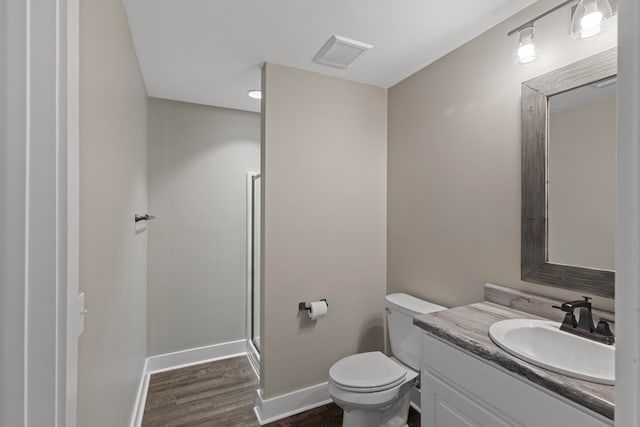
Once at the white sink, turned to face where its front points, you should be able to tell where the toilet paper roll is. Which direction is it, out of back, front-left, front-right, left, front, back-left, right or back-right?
front-right

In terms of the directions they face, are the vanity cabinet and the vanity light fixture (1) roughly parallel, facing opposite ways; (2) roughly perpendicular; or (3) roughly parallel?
roughly parallel

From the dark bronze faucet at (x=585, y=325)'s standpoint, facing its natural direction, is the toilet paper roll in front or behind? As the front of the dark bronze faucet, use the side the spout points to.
in front

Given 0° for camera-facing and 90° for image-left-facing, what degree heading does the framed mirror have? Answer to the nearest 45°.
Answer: approximately 45°

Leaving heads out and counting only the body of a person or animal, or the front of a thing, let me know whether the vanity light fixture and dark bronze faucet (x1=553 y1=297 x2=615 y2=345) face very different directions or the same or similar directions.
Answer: same or similar directions

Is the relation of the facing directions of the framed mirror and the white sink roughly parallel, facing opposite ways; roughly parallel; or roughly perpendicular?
roughly parallel

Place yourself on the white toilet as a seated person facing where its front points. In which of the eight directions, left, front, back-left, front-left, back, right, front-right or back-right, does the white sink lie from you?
left

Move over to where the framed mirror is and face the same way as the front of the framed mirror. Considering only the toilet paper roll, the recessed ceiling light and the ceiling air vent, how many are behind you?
0

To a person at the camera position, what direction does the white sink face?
facing the viewer and to the left of the viewer

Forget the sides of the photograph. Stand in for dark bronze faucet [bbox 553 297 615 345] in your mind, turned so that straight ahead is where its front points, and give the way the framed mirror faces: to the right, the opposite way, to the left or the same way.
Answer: the same way

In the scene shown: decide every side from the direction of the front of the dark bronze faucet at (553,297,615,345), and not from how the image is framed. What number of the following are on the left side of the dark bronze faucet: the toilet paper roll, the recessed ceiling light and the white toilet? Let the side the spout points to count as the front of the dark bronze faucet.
0

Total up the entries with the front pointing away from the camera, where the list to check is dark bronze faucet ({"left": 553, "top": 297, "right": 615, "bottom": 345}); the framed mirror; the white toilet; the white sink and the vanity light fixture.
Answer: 0

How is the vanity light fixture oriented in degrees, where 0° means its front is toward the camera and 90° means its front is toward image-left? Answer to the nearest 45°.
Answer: approximately 45°
